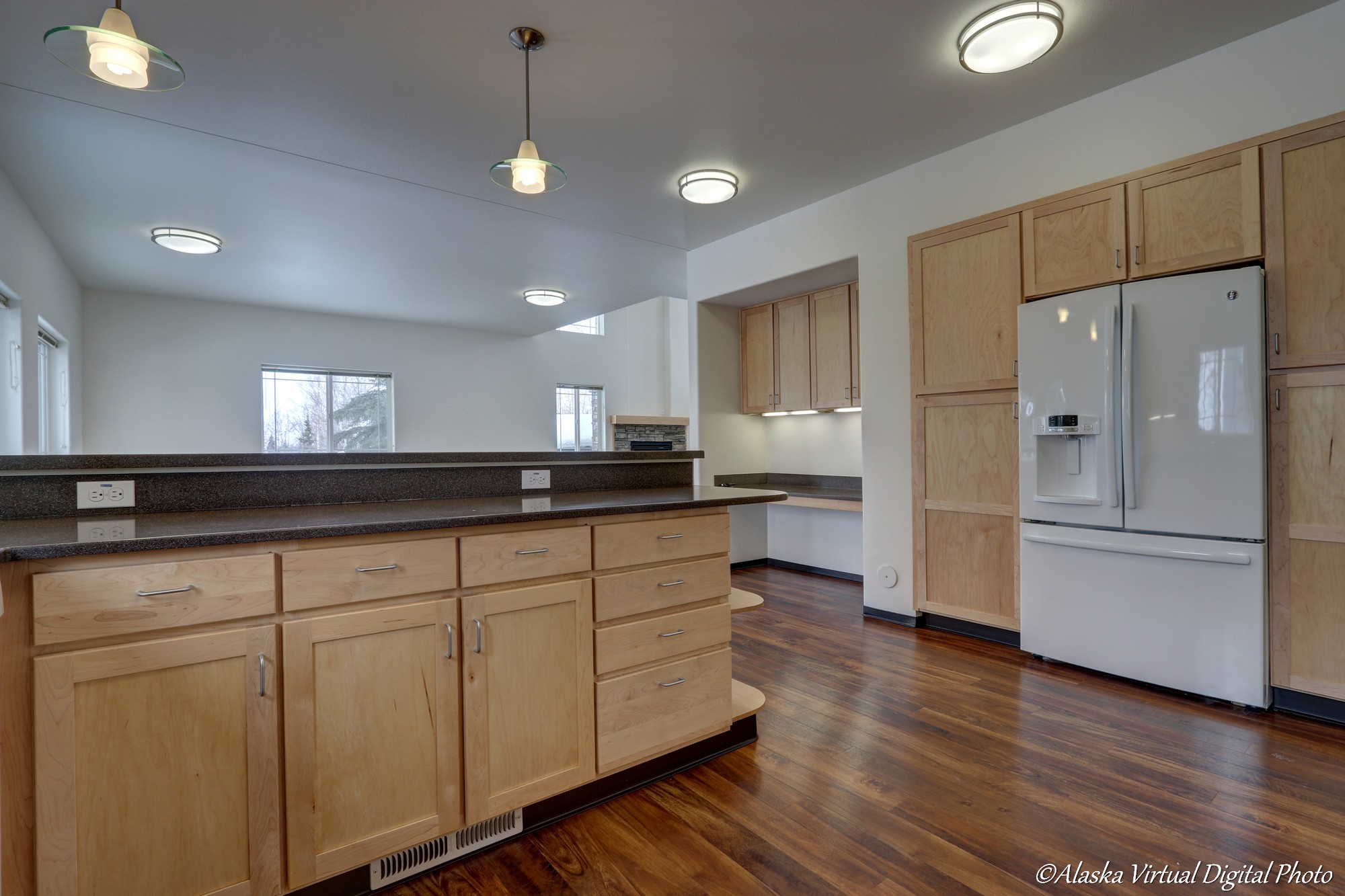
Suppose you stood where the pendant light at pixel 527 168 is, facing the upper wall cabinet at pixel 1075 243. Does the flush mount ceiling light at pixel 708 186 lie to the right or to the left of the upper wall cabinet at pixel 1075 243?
left

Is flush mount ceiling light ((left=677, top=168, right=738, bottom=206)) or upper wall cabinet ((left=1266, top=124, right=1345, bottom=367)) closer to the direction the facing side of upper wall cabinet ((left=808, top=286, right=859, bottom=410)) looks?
the flush mount ceiling light

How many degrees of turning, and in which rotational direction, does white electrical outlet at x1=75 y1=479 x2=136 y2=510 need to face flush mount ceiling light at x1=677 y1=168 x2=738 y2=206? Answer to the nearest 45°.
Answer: approximately 90° to its left

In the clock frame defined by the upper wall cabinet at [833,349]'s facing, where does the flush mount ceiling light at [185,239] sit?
The flush mount ceiling light is roughly at 1 o'clock from the upper wall cabinet.

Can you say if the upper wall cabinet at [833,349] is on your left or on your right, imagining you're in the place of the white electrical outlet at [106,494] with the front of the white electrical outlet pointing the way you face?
on your left

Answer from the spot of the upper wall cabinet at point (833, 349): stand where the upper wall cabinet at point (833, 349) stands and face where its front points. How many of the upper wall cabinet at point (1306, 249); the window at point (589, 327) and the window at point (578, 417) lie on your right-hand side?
2

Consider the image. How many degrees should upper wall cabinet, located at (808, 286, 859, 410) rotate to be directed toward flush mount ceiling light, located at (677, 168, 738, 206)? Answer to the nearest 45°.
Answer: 0° — it already faces it

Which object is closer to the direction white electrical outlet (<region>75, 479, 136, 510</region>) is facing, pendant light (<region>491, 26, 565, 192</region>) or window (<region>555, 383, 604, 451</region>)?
the pendant light

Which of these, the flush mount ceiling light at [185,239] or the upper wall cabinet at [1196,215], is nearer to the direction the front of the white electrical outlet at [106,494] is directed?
the upper wall cabinet

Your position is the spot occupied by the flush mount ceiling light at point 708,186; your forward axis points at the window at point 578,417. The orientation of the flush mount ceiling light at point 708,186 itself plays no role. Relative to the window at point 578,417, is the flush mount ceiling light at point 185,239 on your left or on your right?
left

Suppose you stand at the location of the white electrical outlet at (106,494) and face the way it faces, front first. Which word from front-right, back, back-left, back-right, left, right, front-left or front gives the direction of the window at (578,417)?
back-left

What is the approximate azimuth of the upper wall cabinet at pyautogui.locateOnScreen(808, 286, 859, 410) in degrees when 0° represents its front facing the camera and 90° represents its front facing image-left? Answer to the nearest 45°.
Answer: approximately 45°
